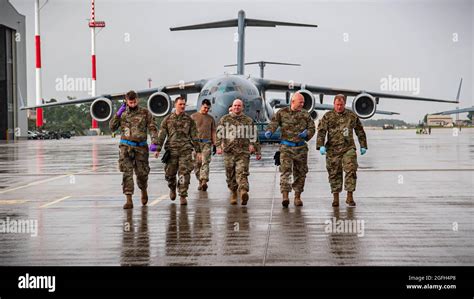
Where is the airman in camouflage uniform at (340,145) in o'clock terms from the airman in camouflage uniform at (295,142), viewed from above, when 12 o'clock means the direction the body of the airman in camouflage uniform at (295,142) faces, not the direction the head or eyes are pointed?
the airman in camouflage uniform at (340,145) is roughly at 9 o'clock from the airman in camouflage uniform at (295,142).

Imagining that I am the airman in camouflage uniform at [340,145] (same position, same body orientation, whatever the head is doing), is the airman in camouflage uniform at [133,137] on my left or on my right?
on my right

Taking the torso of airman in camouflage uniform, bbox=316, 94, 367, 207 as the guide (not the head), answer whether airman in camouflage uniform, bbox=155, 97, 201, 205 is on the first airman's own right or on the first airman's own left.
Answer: on the first airman's own right

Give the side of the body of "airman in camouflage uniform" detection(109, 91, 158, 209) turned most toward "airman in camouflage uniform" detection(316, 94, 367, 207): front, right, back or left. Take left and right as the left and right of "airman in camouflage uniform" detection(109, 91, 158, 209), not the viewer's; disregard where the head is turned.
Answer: left

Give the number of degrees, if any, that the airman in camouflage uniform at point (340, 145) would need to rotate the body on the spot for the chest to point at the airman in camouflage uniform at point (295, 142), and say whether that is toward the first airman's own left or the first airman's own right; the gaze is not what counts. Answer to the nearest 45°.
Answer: approximately 90° to the first airman's own right

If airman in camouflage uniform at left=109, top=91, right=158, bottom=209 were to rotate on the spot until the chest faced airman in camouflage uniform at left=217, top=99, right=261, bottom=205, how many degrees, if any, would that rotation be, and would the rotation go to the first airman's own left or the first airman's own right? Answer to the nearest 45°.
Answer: approximately 90° to the first airman's own left
